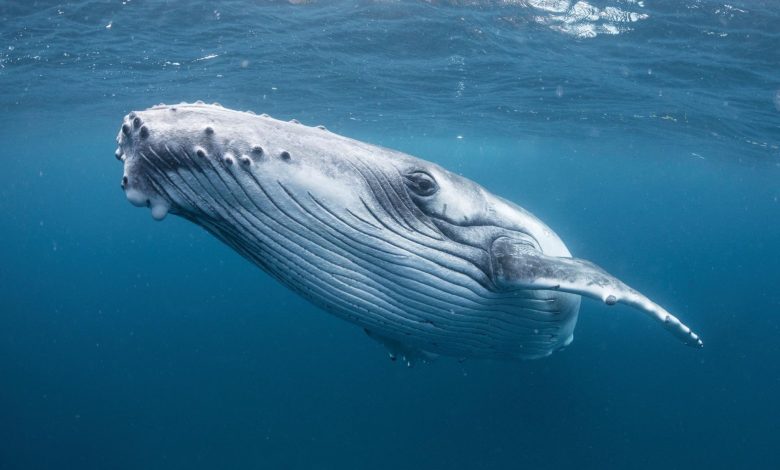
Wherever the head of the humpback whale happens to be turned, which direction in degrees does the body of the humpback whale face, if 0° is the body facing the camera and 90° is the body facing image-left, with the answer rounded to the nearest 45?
approximately 45°
